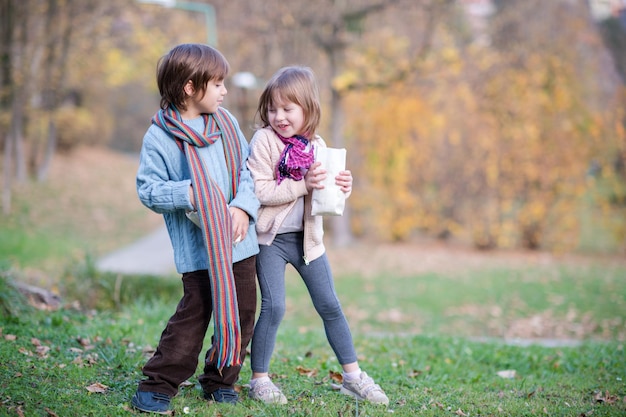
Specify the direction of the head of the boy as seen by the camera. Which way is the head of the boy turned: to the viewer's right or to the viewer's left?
to the viewer's right

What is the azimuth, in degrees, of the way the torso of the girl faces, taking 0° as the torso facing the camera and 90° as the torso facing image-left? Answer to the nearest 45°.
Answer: approximately 315°

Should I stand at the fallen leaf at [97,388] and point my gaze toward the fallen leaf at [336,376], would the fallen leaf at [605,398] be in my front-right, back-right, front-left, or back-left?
front-right

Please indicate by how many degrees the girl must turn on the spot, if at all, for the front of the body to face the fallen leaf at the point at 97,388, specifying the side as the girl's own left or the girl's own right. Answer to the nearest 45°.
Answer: approximately 135° to the girl's own right

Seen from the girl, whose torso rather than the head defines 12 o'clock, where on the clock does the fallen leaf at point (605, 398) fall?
The fallen leaf is roughly at 10 o'clock from the girl.

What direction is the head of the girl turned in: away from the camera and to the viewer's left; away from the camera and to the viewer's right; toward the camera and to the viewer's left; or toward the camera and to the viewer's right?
toward the camera and to the viewer's left

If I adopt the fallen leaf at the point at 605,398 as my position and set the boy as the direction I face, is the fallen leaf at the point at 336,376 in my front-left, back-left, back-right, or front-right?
front-right

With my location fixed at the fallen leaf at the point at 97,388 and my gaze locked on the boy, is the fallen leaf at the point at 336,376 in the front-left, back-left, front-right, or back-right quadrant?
front-left
